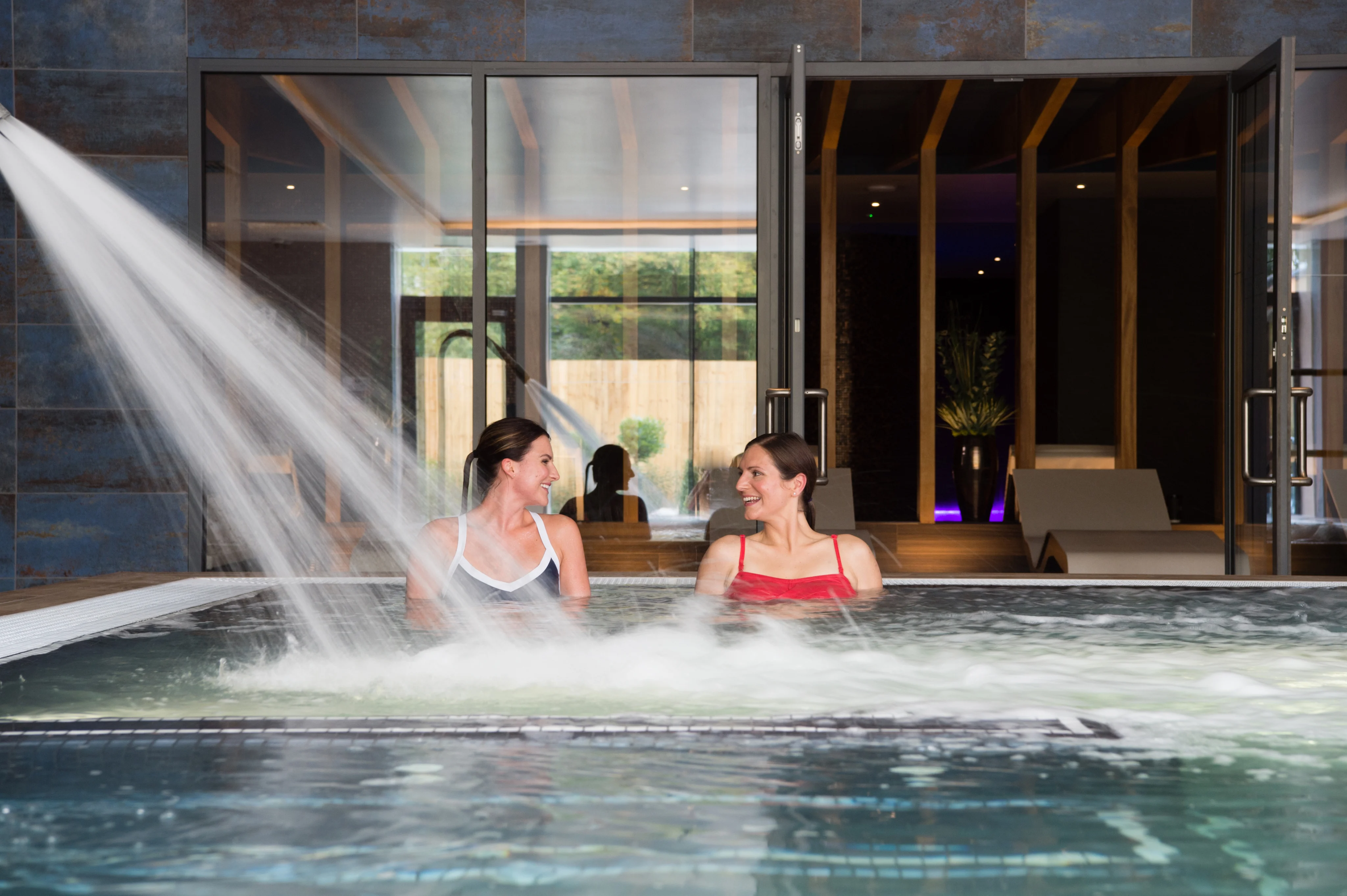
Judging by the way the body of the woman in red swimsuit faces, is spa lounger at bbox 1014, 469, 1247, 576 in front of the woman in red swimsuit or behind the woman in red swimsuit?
behind

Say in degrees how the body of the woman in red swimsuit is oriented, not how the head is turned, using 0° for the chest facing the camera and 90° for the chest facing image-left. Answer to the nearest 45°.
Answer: approximately 0°

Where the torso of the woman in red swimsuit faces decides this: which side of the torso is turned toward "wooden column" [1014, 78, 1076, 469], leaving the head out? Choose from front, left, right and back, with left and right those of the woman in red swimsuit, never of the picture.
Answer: back

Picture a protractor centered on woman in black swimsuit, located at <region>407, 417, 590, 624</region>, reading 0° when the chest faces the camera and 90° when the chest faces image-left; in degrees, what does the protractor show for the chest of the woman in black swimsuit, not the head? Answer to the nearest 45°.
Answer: approximately 0°
